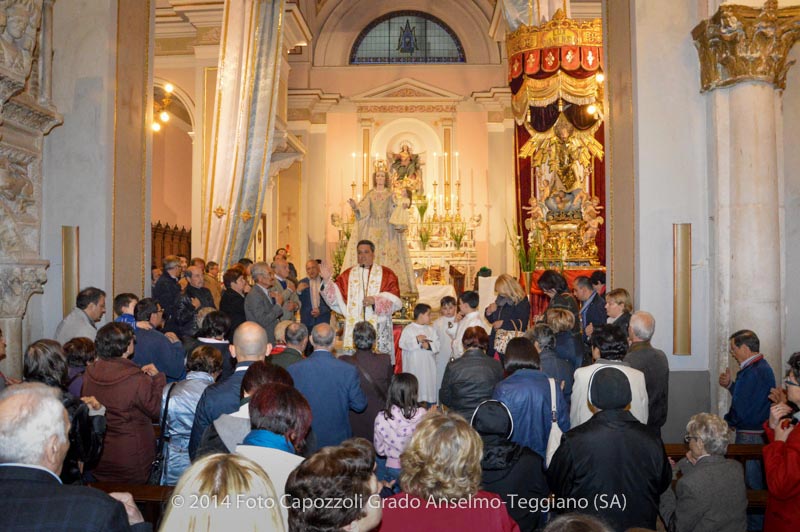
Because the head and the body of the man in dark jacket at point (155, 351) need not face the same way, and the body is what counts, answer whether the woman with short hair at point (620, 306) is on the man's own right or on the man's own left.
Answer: on the man's own right

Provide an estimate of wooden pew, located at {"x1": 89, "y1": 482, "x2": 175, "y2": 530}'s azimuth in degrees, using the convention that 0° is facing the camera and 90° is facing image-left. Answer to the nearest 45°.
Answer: approximately 180°

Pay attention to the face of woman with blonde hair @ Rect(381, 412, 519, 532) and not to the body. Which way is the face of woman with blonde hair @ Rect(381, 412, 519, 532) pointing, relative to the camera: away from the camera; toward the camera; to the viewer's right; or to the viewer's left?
away from the camera

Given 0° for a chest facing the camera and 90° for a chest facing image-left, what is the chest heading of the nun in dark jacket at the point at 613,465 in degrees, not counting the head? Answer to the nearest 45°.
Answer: approximately 180°

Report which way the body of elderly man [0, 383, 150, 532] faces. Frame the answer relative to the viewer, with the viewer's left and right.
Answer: facing away from the viewer and to the right of the viewer

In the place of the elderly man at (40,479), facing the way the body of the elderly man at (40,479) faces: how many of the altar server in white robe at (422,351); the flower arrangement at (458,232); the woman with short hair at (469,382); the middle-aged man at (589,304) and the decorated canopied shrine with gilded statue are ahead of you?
5

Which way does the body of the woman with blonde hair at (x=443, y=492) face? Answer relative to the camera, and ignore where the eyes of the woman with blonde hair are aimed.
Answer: away from the camera

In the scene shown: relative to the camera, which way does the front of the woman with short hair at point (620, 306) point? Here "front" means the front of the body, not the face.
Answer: to the viewer's left

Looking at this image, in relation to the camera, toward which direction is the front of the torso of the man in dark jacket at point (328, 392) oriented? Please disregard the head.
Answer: away from the camera

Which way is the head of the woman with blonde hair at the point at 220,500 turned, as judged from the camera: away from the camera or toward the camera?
away from the camera

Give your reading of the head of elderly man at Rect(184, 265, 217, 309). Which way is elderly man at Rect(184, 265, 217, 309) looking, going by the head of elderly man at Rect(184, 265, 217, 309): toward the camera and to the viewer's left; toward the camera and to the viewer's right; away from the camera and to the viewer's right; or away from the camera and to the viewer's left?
toward the camera and to the viewer's right

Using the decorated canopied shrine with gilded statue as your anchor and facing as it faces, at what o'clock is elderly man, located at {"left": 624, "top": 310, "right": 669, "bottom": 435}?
The elderly man is roughly at 12 o'clock from the decorated canopied shrine with gilded statue.

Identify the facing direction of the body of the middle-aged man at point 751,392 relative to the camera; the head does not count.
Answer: to the viewer's left

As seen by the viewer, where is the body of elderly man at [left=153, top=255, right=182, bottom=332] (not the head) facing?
to the viewer's right

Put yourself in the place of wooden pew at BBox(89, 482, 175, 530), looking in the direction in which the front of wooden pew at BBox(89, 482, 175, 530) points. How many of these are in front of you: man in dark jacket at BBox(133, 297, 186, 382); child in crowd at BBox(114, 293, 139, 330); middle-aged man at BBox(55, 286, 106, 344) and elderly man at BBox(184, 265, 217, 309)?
4
